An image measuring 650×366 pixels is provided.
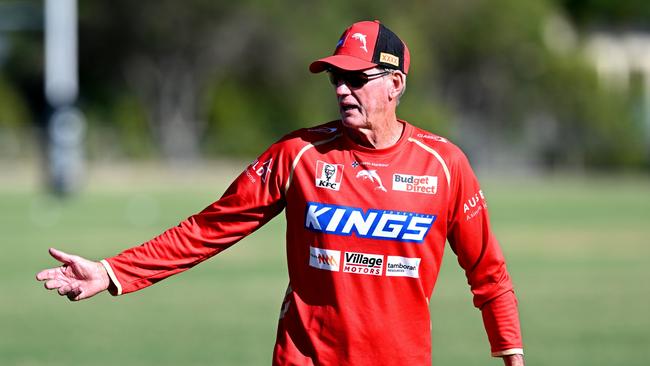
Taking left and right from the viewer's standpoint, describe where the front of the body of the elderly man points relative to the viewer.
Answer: facing the viewer
